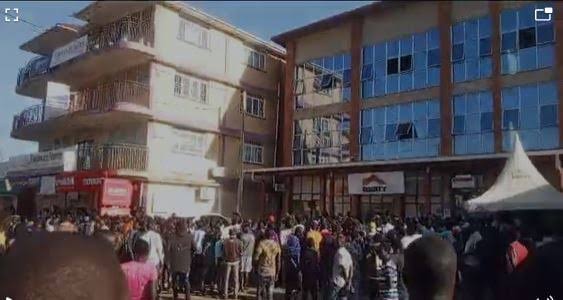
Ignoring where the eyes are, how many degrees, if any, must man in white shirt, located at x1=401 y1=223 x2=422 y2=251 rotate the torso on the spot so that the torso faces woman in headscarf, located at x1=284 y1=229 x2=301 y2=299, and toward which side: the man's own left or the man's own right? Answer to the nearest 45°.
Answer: approximately 45° to the man's own left

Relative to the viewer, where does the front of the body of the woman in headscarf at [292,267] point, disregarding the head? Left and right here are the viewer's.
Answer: facing away from the viewer

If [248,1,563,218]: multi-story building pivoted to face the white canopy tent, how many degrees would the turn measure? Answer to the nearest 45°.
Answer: approximately 45° to its left

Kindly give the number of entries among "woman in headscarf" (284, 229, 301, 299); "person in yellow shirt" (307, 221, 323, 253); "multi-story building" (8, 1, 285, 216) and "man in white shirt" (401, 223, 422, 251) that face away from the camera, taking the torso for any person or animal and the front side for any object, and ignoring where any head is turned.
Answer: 3

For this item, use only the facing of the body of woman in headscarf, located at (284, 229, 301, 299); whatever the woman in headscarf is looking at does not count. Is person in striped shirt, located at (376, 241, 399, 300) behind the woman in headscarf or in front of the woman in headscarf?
behind

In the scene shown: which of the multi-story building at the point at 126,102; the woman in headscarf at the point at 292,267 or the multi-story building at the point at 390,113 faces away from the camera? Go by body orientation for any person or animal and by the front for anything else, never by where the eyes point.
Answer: the woman in headscarf

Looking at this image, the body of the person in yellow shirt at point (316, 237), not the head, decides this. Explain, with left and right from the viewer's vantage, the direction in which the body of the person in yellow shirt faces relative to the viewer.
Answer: facing away from the viewer

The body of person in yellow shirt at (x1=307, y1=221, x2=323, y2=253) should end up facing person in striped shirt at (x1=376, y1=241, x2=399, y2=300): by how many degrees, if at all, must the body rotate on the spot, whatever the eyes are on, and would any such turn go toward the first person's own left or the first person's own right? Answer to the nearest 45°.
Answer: approximately 180°

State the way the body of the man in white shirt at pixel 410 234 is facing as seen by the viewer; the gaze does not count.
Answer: away from the camera
